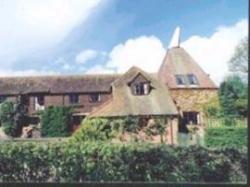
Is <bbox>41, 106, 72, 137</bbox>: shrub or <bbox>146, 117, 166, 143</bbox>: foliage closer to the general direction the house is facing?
the foliage

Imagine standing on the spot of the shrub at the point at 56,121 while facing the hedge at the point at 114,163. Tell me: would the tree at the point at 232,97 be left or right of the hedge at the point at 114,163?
left

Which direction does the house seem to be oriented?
toward the camera

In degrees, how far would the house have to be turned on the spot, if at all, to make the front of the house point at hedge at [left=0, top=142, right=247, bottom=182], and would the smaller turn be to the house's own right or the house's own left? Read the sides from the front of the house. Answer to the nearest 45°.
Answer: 0° — it already faces it

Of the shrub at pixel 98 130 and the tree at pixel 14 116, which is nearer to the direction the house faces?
the shrub

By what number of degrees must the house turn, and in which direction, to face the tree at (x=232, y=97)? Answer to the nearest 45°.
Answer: approximately 45° to its left

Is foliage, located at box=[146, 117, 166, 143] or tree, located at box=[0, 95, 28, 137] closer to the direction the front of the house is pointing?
the foliage

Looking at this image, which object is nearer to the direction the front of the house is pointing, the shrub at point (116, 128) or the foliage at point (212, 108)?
the shrub
